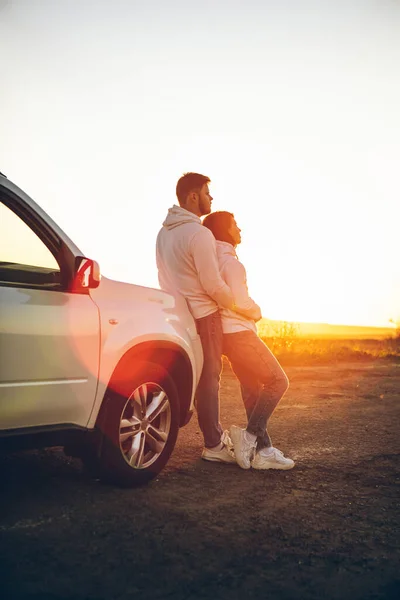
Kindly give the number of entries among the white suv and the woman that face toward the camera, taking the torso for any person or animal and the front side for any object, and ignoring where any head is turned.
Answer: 0

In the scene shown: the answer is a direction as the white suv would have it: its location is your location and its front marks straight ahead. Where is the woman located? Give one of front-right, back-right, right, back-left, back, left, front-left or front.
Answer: front

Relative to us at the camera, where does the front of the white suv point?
facing away from the viewer and to the right of the viewer

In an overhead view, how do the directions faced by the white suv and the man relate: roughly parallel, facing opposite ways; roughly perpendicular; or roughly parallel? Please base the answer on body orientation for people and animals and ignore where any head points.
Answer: roughly parallel

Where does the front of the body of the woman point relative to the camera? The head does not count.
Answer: to the viewer's right

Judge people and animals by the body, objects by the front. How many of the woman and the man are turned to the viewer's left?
0

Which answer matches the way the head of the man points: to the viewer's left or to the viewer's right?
to the viewer's right

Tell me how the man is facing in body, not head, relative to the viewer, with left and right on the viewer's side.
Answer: facing away from the viewer and to the right of the viewer

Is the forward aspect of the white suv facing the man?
yes

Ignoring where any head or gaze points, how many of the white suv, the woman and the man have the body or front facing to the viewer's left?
0

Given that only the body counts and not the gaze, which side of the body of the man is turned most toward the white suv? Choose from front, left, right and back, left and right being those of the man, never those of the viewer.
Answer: back

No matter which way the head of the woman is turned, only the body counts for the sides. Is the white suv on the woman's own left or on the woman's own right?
on the woman's own right
